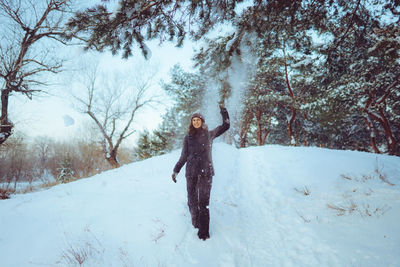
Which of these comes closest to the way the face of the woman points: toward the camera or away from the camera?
toward the camera

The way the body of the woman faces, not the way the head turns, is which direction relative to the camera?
toward the camera

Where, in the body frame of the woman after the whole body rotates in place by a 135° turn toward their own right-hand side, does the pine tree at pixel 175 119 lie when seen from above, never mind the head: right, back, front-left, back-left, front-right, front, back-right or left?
front-right
